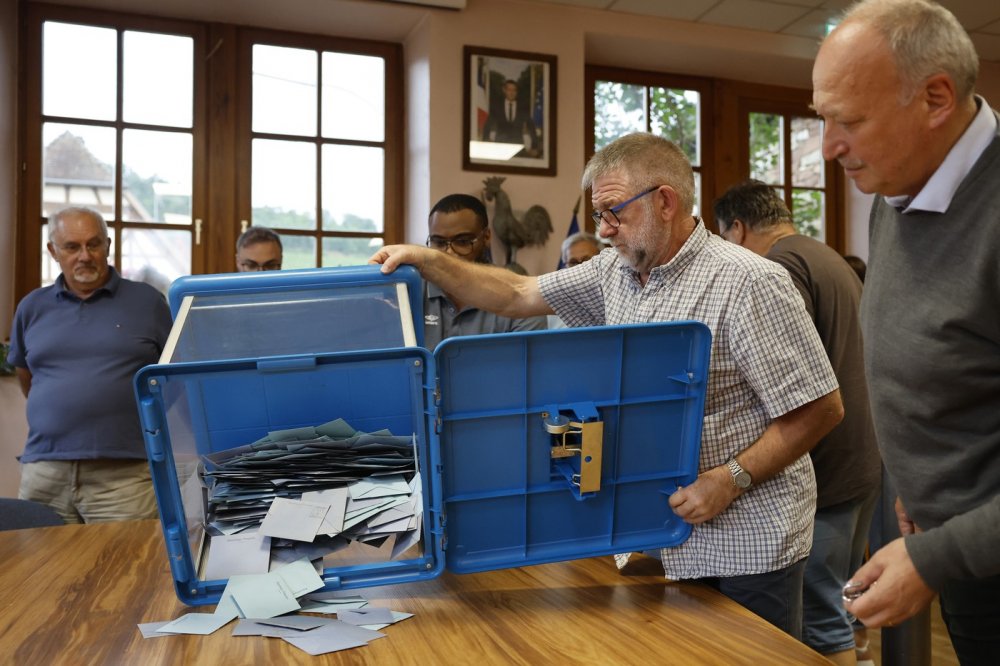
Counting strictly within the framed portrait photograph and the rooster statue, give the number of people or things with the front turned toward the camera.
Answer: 1

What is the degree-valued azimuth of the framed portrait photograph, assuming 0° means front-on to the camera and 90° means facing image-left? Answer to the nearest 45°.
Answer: approximately 0°

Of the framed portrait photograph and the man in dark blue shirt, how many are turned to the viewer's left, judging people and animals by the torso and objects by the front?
0

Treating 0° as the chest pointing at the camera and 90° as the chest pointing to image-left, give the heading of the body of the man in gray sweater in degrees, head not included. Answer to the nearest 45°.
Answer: approximately 45°

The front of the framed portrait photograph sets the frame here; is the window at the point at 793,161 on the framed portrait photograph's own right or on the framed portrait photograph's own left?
on the framed portrait photograph's own left

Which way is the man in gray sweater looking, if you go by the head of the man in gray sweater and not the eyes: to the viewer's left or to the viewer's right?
to the viewer's left

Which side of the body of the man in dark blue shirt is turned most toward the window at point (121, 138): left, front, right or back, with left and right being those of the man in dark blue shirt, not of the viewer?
back

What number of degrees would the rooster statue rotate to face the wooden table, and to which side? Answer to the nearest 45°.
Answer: approximately 90° to its left

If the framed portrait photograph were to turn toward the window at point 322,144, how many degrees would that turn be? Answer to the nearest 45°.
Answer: approximately 90° to its right

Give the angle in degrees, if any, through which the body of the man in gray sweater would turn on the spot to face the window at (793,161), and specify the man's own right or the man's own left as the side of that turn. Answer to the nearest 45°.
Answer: approximately 135° to the man's own right

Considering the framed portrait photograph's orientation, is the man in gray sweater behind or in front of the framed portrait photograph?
in front
